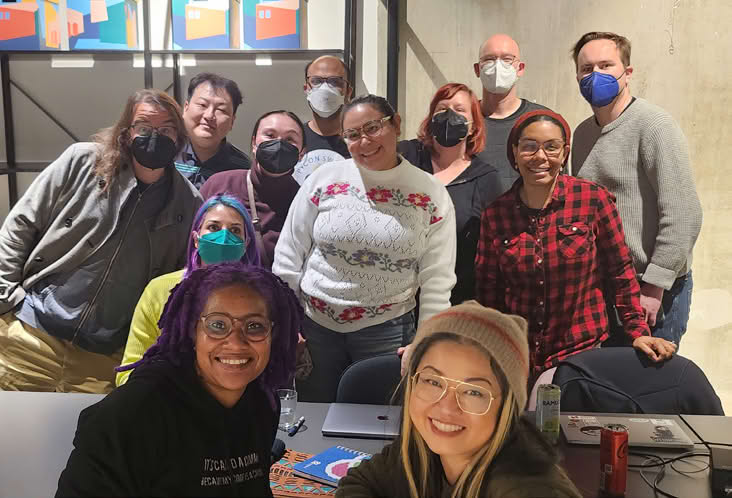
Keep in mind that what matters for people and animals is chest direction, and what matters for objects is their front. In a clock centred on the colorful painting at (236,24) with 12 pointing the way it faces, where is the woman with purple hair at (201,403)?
The woman with purple hair is roughly at 12 o'clock from the colorful painting.

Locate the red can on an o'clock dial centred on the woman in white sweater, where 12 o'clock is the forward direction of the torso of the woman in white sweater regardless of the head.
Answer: The red can is roughly at 11 o'clock from the woman in white sweater.

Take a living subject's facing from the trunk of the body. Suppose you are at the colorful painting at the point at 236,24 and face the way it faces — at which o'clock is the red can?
The red can is roughly at 11 o'clock from the colorful painting.

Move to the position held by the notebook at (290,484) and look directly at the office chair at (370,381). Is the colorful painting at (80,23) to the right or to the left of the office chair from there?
left

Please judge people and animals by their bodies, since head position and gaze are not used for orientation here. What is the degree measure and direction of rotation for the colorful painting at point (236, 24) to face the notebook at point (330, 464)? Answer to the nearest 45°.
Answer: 0° — it already faces it
